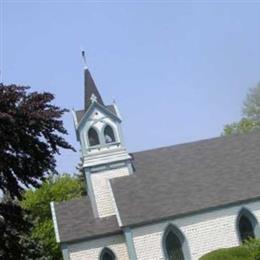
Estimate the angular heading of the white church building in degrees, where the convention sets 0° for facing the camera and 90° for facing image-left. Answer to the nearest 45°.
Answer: approximately 90°

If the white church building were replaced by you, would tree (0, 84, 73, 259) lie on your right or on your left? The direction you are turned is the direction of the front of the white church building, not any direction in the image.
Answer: on your left
